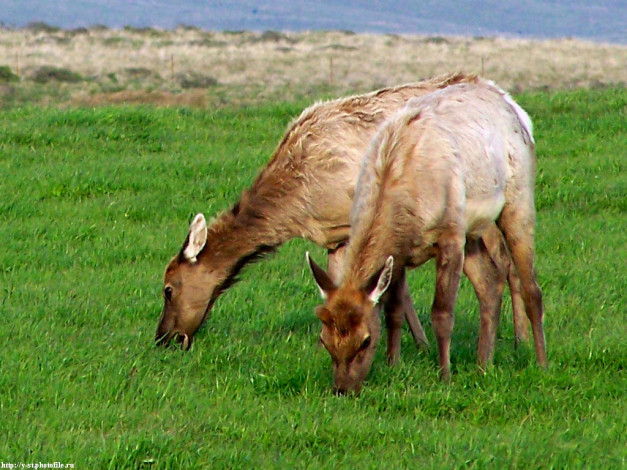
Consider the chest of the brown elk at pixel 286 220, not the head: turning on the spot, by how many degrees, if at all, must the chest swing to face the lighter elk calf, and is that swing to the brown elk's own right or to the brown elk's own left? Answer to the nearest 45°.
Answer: approximately 135° to the brown elk's own left

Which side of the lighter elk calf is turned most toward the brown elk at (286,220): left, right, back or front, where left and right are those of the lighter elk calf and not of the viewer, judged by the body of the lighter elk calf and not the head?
right

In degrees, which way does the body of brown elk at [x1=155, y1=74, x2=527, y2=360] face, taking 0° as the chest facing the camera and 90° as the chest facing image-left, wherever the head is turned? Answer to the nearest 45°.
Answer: approximately 90°
